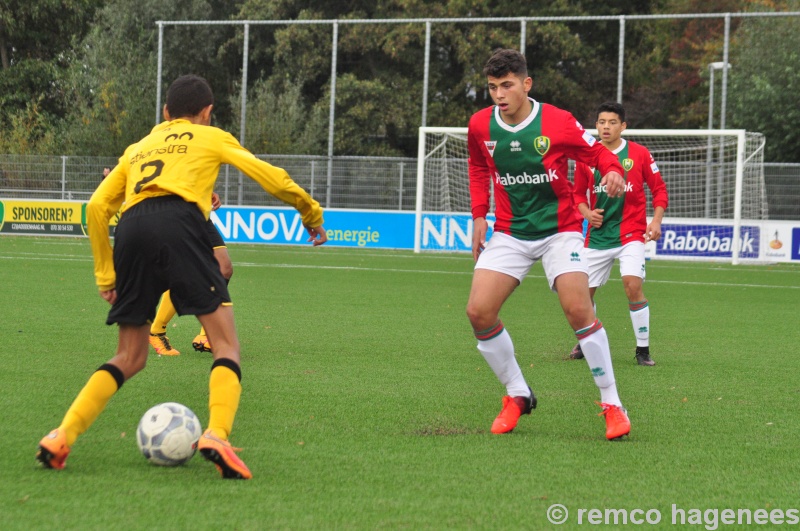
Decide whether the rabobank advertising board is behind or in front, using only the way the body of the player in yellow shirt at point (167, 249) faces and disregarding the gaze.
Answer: in front

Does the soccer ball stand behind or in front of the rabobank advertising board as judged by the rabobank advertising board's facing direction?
in front

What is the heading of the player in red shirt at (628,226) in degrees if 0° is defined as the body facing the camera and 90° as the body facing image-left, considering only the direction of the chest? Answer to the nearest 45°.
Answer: approximately 45°

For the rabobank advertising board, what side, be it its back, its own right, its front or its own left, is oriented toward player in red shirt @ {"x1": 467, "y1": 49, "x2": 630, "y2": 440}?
front

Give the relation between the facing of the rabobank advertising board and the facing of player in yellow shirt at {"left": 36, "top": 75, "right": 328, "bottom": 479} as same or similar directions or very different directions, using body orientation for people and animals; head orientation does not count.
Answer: very different directions

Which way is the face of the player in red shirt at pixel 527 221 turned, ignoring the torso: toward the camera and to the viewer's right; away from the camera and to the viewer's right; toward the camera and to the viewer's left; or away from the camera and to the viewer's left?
toward the camera and to the viewer's left

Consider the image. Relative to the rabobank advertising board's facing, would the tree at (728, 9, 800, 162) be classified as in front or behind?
behind

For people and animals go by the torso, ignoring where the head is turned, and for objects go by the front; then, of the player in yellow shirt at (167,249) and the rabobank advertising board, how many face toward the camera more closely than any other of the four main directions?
1

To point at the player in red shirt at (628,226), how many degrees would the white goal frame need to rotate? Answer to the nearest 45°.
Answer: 0° — it already faces them

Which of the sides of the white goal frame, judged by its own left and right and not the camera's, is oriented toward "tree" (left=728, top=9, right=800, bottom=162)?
back

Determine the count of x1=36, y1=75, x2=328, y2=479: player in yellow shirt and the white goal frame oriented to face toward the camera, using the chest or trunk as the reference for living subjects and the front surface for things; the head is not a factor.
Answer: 1

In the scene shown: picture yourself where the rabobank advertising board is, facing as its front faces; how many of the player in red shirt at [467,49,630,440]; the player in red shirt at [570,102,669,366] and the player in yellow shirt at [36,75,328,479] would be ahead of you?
3
